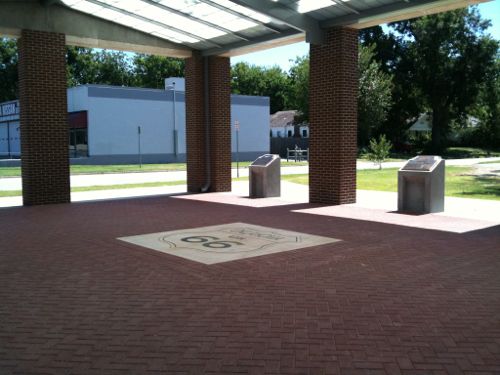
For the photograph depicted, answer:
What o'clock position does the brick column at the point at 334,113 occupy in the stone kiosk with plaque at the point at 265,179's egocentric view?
The brick column is roughly at 9 o'clock from the stone kiosk with plaque.

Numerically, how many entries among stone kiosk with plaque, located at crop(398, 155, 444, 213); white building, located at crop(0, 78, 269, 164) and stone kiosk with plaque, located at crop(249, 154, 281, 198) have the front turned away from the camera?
0

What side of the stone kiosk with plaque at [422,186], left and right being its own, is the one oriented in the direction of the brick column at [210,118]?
right

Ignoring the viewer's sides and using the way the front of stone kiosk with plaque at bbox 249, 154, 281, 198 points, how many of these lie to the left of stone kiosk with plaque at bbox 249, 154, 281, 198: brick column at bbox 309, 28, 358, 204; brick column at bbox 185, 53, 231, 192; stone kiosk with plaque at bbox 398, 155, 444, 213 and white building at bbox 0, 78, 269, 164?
2

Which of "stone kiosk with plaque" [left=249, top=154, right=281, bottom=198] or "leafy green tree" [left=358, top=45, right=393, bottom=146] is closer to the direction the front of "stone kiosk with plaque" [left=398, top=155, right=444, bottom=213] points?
the stone kiosk with plaque

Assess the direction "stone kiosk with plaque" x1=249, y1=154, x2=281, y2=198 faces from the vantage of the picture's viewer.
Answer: facing the viewer and to the left of the viewer

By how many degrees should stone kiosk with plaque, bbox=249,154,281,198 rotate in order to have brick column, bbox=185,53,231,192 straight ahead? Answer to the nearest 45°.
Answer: approximately 90° to its right

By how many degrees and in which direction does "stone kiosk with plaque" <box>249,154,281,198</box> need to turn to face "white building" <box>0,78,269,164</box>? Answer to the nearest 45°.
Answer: approximately 90° to its right

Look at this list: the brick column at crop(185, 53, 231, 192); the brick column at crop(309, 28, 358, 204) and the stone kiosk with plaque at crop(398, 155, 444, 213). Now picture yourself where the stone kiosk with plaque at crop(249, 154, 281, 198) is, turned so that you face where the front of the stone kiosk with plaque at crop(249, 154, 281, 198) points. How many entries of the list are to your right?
1

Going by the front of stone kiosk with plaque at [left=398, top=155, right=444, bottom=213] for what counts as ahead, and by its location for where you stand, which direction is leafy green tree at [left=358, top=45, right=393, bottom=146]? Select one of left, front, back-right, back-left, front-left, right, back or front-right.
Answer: back-right

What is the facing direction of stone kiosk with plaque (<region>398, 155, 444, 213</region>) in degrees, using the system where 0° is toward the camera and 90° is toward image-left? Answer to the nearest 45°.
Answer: approximately 45°

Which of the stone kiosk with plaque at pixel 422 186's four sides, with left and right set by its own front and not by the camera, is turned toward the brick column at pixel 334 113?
right

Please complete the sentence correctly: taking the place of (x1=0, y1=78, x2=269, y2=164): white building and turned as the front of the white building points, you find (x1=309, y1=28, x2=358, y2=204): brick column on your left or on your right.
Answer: on your left

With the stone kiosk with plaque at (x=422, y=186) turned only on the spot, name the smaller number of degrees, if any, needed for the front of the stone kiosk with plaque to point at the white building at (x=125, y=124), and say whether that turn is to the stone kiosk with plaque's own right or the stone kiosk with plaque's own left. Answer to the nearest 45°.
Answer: approximately 90° to the stone kiosk with plaque's own right
